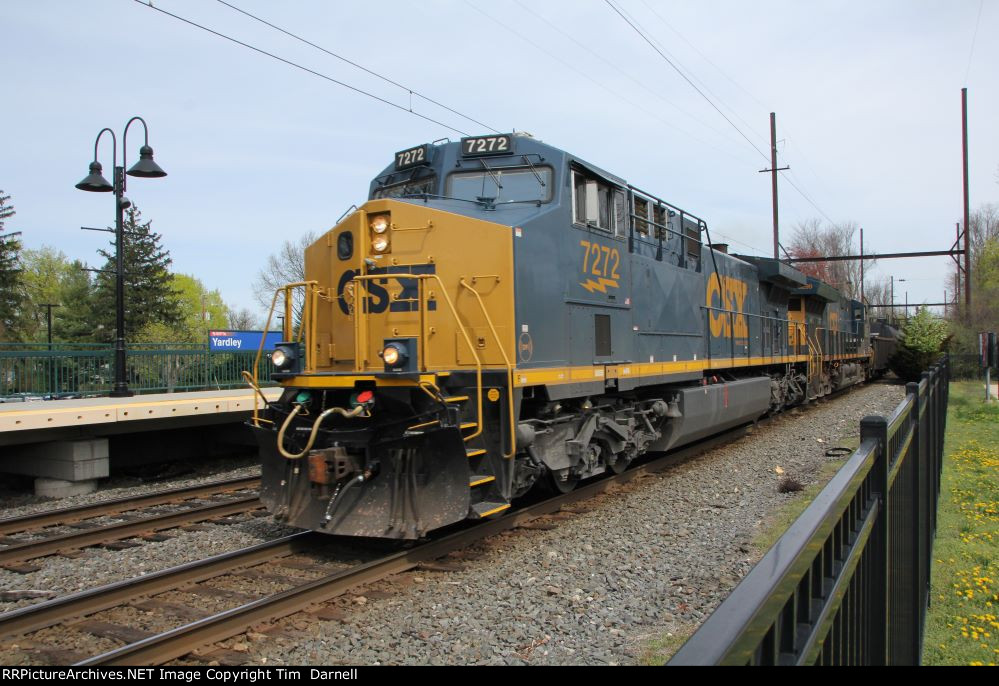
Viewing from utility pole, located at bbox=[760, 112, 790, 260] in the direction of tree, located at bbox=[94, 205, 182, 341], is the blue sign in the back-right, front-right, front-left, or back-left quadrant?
front-left

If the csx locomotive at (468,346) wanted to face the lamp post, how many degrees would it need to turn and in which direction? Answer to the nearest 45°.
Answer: approximately 90° to its right

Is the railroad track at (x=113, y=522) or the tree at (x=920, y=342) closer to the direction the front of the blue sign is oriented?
the railroad track

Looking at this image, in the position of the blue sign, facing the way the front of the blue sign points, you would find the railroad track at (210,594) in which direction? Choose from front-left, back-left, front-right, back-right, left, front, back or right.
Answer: front

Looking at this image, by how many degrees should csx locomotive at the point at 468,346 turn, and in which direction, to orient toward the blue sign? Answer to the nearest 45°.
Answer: approximately 90° to its right

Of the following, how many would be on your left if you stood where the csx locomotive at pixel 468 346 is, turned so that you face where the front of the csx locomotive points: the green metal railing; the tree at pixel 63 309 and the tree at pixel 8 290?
0

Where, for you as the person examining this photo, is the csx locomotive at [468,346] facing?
facing the viewer and to the left of the viewer

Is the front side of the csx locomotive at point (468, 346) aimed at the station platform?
no

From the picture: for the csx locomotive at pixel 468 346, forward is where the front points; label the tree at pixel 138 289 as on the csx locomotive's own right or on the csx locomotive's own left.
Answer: on the csx locomotive's own right

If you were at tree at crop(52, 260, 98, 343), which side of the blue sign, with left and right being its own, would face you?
back

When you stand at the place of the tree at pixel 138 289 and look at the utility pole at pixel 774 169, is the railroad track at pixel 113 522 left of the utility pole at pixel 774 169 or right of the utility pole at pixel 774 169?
right

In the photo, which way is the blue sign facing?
toward the camera

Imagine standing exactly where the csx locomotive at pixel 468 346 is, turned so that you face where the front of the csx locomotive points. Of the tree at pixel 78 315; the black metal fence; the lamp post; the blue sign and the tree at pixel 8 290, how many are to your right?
4

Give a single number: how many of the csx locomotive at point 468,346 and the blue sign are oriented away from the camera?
0
